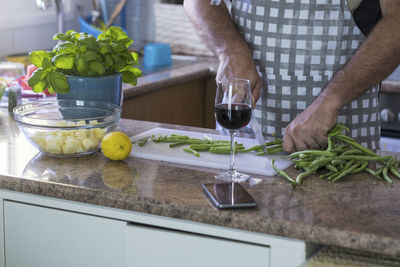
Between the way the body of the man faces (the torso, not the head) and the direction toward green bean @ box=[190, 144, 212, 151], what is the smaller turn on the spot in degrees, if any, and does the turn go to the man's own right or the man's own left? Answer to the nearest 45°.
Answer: approximately 45° to the man's own right

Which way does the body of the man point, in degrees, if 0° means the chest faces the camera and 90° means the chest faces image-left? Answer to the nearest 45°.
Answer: approximately 0°

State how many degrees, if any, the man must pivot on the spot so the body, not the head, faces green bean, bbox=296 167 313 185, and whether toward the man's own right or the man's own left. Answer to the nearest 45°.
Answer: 0° — they already face it

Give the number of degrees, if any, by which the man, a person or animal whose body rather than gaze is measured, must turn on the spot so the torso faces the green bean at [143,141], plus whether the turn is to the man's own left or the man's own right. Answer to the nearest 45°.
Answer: approximately 45° to the man's own right

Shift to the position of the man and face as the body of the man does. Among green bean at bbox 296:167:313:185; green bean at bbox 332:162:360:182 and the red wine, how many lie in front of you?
3

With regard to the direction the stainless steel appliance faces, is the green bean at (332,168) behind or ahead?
ahead

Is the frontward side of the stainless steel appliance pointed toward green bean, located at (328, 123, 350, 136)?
yes

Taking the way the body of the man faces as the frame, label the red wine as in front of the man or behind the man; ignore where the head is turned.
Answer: in front

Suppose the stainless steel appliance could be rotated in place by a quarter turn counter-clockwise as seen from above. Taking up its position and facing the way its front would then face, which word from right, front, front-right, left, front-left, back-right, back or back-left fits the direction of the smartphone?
right

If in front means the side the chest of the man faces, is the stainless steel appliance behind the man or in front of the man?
behind

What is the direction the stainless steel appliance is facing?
toward the camera

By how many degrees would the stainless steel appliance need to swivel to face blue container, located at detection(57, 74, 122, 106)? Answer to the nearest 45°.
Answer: approximately 45° to its right

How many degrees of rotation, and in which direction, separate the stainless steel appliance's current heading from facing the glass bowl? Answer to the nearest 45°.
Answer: approximately 45° to its right

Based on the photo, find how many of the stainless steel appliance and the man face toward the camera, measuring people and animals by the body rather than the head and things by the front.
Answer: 2

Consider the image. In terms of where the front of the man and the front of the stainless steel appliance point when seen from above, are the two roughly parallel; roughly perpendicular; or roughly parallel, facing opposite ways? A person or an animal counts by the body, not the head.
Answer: roughly parallel

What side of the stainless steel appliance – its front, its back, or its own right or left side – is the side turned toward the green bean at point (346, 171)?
front

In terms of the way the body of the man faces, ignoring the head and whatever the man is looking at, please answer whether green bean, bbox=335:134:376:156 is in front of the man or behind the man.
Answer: in front
